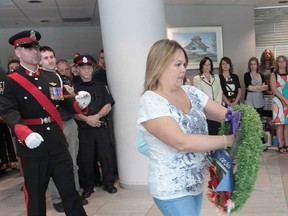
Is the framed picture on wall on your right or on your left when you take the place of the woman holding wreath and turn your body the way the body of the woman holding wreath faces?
on your left

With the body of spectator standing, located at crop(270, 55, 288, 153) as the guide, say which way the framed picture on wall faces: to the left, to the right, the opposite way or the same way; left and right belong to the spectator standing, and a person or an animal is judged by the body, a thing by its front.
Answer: the same way

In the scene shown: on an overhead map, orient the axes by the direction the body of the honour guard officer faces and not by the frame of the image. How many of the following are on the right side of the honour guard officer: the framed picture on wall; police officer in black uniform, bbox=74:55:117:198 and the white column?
0

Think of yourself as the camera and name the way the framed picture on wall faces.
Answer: facing the viewer

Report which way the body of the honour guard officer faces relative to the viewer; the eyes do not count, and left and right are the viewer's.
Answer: facing the viewer and to the right of the viewer

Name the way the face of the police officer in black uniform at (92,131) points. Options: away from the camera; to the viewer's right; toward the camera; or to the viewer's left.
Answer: toward the camera

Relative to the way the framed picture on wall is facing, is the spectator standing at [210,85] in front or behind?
in front

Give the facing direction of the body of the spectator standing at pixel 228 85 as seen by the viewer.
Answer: toward the camera

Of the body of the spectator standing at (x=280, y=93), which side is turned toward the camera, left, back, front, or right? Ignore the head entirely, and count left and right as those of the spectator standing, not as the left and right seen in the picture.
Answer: front

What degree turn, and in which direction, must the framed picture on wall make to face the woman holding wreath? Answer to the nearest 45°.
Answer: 0° — it already faces them

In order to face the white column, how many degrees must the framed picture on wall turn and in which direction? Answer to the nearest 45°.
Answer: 0° — it already faces it

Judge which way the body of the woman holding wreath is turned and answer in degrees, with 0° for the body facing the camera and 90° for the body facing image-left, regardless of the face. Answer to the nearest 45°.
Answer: approximately 315°

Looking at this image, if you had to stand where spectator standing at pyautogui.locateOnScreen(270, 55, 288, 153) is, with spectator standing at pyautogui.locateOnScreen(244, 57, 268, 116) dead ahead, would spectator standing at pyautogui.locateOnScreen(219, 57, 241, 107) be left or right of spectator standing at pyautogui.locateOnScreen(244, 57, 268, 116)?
left

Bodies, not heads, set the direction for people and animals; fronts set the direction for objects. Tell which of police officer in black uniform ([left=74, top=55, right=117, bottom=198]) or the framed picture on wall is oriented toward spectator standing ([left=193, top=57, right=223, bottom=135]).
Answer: the framed picture on wall

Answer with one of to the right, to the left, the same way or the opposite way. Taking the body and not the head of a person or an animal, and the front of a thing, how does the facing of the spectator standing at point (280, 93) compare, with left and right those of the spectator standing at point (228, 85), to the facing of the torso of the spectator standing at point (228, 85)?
the same way

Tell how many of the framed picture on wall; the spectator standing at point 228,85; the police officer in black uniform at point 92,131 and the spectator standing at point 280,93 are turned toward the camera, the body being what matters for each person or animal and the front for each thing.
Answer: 4
